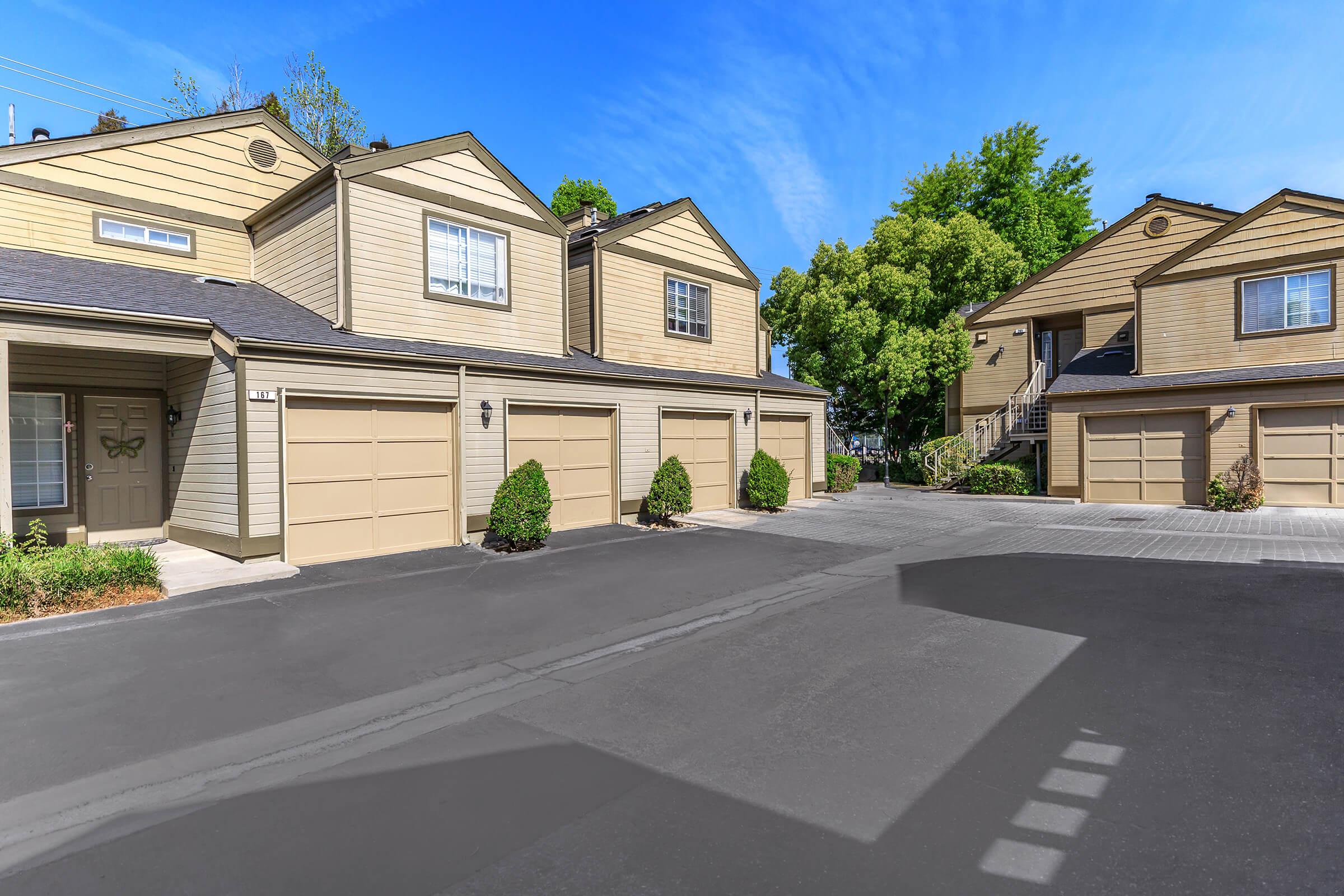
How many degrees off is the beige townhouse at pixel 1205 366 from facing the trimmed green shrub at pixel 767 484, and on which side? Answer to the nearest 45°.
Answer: approximately 45° to its right

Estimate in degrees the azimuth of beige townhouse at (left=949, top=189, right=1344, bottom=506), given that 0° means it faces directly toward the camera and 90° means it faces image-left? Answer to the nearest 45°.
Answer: approximately 0°

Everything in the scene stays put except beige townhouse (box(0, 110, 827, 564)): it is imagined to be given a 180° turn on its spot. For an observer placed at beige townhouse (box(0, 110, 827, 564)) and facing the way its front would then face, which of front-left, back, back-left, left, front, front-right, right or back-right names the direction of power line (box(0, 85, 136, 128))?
front

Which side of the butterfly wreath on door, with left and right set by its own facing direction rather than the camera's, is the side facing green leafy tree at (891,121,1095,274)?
left

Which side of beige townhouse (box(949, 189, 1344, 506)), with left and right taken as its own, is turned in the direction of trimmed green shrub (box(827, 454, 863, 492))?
right

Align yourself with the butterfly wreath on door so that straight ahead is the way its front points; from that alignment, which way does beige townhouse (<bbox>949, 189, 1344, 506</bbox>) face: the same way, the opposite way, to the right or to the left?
to the right

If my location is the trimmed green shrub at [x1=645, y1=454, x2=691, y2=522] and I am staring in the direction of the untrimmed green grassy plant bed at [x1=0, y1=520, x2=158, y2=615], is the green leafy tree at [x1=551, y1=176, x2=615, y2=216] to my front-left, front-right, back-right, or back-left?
back-right

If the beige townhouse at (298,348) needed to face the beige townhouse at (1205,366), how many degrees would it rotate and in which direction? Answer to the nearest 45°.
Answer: approximately 45° to its left

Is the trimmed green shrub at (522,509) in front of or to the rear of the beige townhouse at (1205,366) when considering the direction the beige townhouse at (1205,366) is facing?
in front

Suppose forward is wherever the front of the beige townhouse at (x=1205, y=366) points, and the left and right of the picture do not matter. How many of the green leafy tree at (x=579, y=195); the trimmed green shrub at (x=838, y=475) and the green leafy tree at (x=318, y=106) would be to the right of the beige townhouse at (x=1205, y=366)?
3

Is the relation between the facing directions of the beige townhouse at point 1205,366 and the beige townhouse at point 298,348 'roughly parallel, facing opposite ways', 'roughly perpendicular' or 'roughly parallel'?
roughly perpendicular

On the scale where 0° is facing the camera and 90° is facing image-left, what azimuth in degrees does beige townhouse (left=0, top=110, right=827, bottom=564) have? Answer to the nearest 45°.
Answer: approximately 315°

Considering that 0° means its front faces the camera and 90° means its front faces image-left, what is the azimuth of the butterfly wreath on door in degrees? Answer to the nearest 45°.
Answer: approximately 0°

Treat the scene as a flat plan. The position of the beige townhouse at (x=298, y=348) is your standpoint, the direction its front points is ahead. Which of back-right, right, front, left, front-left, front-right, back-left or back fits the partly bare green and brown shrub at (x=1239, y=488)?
front-left

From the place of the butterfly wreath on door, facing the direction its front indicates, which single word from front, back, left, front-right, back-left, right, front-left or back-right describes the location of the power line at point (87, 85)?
back
